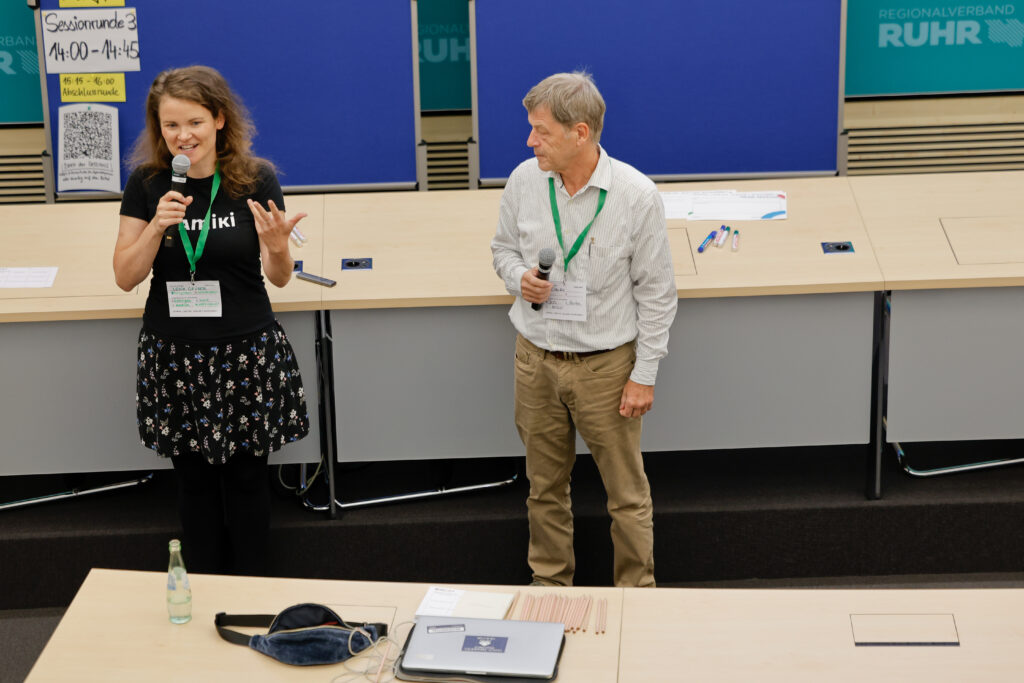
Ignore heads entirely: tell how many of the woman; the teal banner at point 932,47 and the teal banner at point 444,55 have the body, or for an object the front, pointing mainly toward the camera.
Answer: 3

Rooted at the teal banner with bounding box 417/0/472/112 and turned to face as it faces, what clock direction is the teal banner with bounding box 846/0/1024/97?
the teal banner with bounding box 846/0/1024/97 is roughly at 9 o'clock from the teal banner with bounding box 417/0/472/112.

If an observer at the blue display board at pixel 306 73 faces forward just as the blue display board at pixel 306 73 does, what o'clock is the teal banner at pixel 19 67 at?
The teal banner is roughly at 4 o'clock from the blue display board.

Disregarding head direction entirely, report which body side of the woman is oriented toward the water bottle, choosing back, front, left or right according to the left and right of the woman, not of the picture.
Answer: front

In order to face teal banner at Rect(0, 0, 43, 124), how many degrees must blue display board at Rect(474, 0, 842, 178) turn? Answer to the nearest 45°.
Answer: approximately 90° to its right

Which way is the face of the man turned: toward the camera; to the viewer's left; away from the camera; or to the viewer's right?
to the viewer's left

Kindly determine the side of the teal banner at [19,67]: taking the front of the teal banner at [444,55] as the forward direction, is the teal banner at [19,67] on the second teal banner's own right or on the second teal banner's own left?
on the second teal banner's own right

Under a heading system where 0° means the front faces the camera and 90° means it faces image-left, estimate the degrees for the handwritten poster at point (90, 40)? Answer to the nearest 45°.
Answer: approximately 0°

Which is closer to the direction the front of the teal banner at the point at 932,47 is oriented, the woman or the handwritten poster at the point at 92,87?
the woman

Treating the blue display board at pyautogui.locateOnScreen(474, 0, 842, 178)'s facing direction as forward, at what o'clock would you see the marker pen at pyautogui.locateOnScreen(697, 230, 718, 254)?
The marker pen is roughly at 12 o'clock from the blue display board.
